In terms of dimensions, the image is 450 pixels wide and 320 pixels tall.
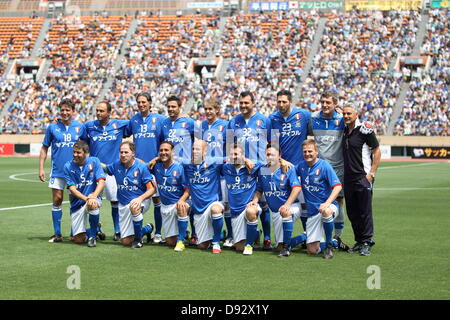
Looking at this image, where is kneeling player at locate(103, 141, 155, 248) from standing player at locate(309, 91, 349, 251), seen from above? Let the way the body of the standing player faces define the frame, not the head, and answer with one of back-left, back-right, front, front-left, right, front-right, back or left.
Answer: right

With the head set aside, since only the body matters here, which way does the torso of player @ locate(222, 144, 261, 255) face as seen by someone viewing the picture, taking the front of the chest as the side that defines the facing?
toward the camera

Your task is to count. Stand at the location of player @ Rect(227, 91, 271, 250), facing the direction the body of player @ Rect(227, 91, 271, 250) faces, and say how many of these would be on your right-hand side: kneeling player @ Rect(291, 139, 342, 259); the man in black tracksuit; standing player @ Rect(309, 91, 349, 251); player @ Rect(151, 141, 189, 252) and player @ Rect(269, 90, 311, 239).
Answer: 1

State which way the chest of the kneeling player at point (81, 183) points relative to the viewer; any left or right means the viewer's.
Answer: facing the viewer

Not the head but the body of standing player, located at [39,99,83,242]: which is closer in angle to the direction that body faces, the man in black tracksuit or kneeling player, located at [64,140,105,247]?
the kneeling player

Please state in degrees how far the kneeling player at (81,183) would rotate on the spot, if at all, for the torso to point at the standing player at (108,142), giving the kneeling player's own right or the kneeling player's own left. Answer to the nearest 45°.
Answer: approximately 135° to the kneeling player's own left

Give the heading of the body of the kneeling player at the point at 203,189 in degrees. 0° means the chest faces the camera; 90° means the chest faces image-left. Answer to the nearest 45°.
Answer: approximately 0°

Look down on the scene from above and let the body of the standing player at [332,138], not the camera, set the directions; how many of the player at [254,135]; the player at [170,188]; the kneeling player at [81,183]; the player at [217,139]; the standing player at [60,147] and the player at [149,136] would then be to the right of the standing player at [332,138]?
6

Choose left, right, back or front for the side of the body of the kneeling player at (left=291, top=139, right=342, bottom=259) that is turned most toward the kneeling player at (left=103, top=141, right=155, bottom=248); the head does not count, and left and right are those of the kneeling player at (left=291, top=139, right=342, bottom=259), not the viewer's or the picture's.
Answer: right

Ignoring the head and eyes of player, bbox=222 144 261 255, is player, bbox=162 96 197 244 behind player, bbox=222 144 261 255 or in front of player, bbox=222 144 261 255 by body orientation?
behind
